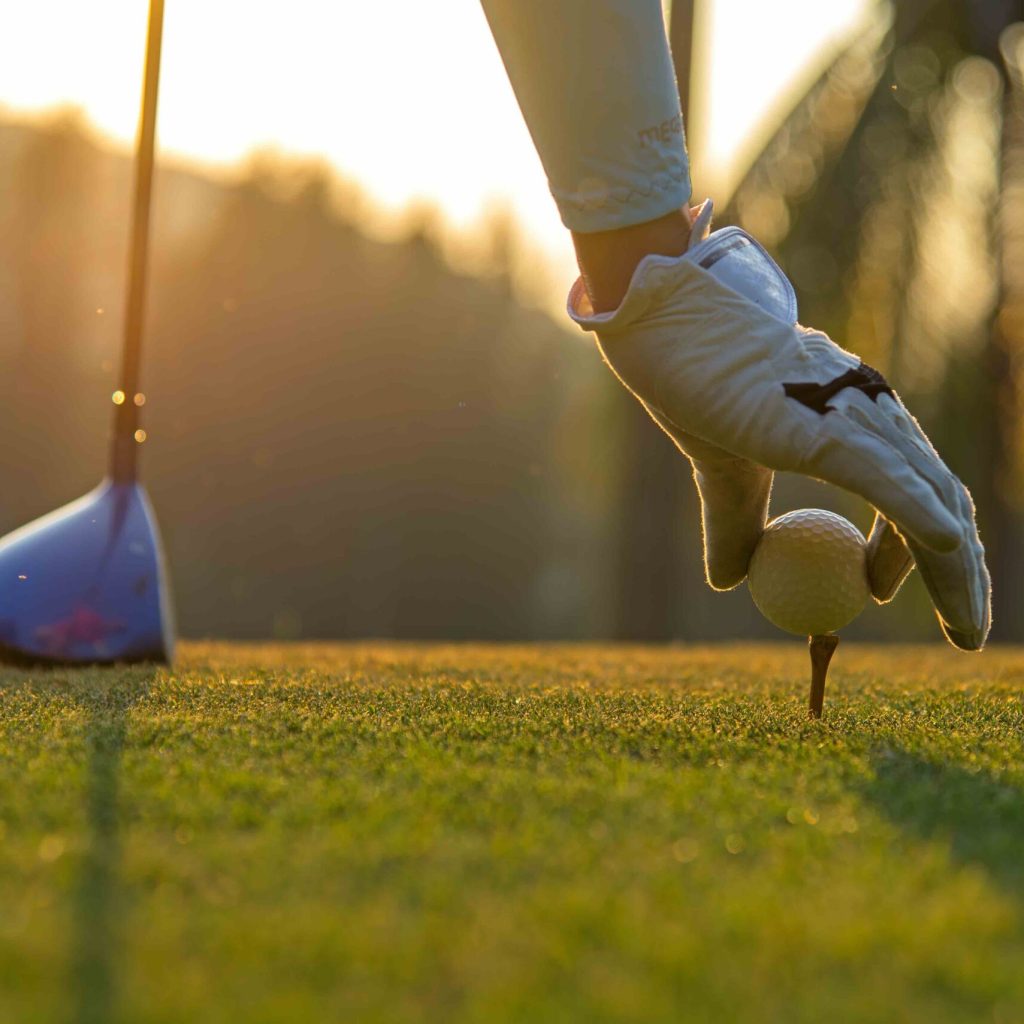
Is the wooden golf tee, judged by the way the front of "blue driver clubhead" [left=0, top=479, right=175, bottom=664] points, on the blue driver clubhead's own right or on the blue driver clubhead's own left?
on the blue driver clubhead's own right

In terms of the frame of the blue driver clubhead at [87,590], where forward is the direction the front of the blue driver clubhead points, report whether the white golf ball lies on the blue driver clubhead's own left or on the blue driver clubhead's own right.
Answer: on the blue driver clubhead's own right
